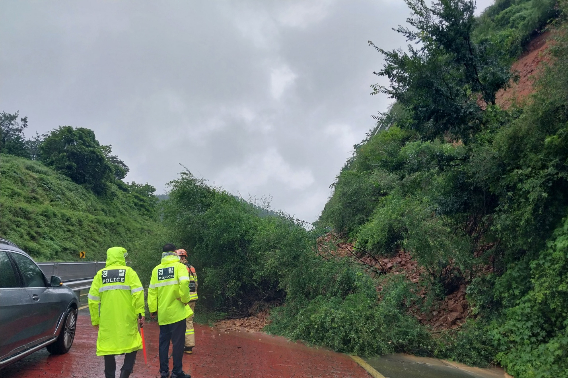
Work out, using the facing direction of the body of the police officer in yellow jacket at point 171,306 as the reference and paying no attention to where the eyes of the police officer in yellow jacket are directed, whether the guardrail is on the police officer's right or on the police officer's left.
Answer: on the police officer's left

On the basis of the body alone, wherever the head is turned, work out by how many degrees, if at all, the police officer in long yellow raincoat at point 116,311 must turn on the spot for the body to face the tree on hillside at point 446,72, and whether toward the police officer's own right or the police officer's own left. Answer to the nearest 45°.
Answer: approximately 90° to the police officer's own right

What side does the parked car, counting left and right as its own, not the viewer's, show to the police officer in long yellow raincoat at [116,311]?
right

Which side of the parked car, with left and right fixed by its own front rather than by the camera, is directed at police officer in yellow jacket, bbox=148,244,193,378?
right

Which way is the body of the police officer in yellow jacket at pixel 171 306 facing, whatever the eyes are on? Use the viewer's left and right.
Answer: facing away from the viewer and to the right of the viewer

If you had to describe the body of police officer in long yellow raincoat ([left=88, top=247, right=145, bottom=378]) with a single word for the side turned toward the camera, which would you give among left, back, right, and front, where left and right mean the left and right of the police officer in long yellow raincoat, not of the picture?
back

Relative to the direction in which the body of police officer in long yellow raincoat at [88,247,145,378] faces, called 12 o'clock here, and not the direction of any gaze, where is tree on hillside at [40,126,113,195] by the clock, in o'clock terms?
The tree on hillside is roughly at 12 o'clock from the police officer in long yellow raincoat.

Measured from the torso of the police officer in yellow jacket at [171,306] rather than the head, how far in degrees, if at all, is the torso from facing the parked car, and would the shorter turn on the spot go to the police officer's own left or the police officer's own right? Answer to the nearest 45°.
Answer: approximately 135° to the police officer's own left

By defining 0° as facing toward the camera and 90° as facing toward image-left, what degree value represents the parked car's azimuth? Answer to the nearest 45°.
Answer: approximately 225°

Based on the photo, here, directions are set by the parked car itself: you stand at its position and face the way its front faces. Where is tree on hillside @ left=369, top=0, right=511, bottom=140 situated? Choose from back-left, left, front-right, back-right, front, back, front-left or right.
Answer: front-right

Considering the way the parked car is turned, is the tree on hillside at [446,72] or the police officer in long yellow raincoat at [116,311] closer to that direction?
the tree on hillside

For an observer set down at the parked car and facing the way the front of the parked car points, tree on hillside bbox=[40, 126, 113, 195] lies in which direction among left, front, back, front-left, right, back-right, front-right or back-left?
front-left

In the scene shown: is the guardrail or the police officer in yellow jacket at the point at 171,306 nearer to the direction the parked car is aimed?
the guardrail

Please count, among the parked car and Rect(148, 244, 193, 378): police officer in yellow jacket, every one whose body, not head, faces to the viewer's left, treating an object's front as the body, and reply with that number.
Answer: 0
